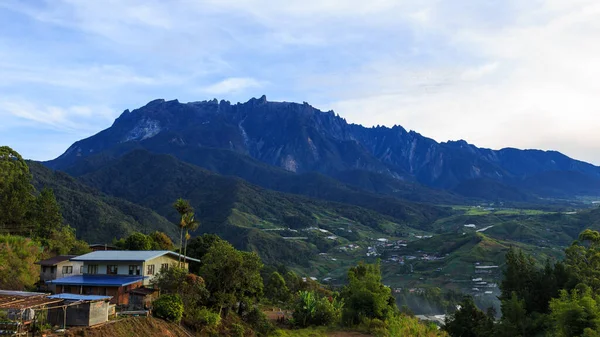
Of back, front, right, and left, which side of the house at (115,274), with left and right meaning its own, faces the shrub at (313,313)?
left

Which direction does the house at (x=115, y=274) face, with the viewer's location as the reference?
facing the viewer

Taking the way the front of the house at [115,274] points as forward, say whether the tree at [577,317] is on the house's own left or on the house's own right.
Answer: on the house's own left

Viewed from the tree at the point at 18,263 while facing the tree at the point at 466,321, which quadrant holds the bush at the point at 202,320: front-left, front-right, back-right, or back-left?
front-right

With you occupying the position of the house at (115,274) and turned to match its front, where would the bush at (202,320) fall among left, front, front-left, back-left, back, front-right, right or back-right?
front-left

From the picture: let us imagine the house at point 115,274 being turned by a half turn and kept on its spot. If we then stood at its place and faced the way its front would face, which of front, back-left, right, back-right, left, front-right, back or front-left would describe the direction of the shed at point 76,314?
back

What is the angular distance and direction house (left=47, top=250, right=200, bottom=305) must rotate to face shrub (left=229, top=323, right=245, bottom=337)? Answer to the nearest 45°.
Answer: approximately 45° to its left

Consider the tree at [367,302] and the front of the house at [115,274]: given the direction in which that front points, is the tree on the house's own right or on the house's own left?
on the house's own left

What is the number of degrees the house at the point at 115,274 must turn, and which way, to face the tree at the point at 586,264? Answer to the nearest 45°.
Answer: approximately 90° to its left

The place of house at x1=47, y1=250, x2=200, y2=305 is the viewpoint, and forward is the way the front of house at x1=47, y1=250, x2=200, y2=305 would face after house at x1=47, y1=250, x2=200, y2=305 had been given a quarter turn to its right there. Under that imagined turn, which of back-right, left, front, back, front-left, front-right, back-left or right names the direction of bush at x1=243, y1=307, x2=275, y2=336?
back

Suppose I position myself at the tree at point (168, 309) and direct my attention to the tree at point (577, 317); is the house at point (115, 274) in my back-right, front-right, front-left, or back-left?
back-left

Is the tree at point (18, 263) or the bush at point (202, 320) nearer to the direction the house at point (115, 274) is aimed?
the bush

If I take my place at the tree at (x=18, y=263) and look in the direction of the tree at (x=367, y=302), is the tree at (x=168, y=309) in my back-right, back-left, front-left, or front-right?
front-right

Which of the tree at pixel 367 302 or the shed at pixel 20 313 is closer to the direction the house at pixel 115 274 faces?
the shed
